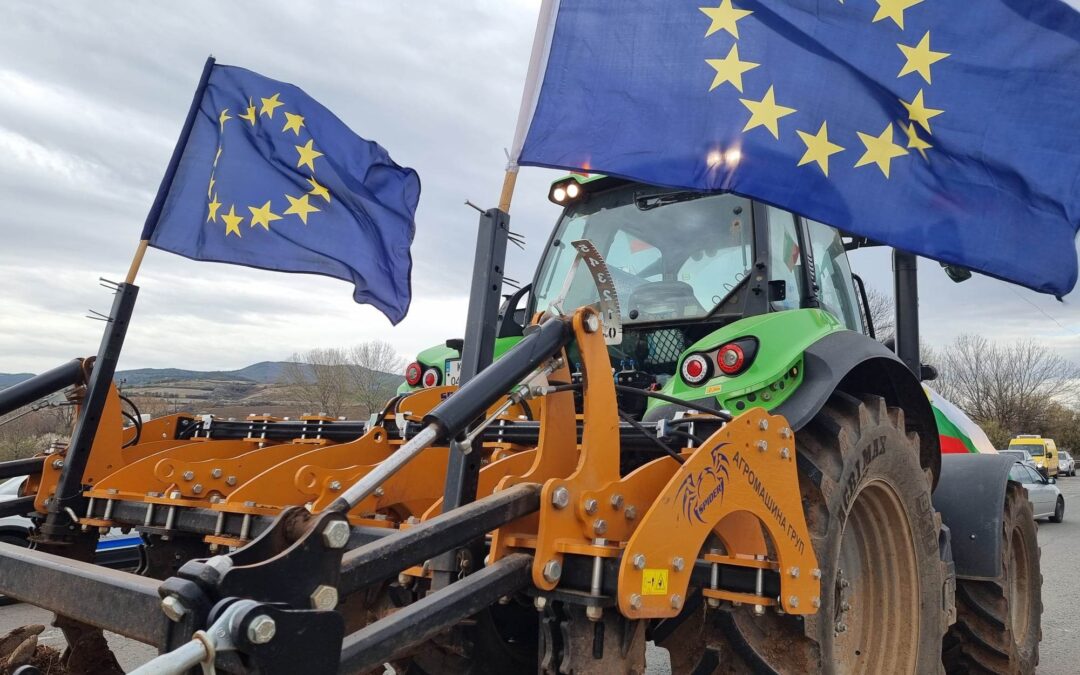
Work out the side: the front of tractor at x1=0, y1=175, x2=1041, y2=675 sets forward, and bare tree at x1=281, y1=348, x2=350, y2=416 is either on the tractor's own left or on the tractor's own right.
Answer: on the tractor's own left

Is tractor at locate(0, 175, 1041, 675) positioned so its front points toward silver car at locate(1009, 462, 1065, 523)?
yes

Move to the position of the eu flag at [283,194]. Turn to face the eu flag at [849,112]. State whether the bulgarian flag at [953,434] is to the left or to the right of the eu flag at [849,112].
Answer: left

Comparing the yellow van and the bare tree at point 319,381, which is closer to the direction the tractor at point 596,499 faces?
the yellow van

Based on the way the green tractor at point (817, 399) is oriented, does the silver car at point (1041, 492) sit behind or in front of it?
in front

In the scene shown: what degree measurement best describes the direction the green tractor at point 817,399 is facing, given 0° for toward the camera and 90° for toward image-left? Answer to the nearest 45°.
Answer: approximately 225°

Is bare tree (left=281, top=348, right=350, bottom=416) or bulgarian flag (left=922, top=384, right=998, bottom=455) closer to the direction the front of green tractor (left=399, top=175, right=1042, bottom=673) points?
the bulgarian flag
